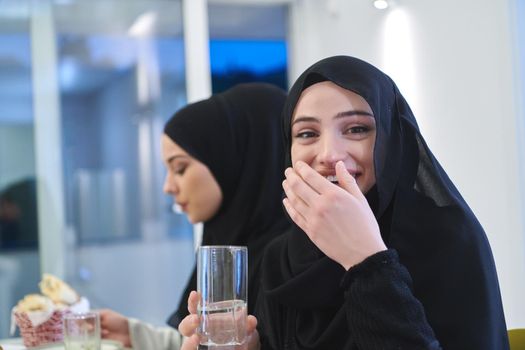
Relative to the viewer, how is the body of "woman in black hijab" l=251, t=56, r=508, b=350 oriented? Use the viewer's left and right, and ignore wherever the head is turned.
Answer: facing the viewer and to the left of the viewer

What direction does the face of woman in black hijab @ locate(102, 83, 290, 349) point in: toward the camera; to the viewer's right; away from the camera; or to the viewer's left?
to the viewer's left

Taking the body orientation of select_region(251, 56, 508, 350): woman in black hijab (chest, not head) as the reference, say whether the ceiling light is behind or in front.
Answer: behind

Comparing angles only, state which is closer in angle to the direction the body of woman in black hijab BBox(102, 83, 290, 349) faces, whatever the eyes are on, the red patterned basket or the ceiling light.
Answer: the red patterned basket

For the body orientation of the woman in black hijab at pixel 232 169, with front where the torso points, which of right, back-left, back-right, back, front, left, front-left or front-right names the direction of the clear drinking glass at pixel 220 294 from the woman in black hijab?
left

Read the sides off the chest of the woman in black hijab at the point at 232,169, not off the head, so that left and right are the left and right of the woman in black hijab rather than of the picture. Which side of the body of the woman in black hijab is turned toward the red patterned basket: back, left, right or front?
front

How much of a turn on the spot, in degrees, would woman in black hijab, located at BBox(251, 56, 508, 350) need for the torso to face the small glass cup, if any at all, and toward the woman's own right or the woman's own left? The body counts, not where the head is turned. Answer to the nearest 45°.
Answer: approximately 90° to the woman's own right

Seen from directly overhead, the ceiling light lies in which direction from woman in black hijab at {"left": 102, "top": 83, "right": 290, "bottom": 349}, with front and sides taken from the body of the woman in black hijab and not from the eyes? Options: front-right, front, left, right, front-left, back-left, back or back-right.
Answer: back-right

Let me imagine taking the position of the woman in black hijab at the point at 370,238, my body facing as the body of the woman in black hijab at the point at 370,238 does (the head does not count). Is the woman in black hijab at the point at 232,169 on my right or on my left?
on my right

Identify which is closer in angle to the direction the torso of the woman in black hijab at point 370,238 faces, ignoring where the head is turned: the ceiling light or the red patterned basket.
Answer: the red patterned basket

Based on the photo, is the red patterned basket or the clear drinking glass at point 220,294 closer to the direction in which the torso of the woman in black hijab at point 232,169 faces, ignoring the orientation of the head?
the red patterned basket

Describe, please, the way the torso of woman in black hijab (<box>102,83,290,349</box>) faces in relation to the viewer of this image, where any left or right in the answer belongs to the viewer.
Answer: facing to the left of the viewer

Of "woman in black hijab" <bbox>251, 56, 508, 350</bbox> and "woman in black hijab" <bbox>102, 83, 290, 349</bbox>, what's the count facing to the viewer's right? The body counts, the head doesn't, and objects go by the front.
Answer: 0
